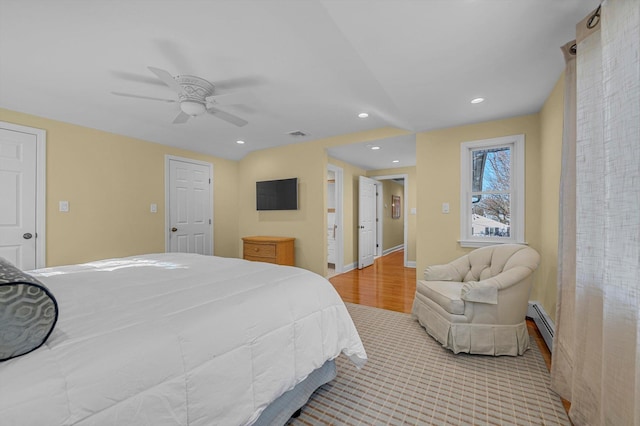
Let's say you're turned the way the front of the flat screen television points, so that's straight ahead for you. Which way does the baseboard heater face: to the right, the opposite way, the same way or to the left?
to the right

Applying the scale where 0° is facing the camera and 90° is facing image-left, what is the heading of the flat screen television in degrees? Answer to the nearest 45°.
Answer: approximately 45°

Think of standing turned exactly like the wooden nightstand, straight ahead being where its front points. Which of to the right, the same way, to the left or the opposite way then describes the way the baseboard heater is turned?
to the right

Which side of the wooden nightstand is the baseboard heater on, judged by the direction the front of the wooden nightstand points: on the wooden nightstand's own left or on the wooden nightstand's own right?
on the wooden nightstand's own left

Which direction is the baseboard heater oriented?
to the viewer's left

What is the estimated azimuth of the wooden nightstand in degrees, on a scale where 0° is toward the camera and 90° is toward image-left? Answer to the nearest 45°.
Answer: approximately 45°

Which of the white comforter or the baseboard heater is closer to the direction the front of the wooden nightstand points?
the white comforter
